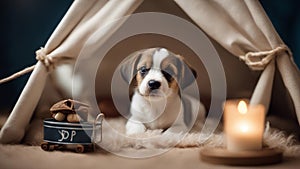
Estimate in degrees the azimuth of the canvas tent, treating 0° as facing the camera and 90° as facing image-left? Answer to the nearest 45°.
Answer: approximately 0°
